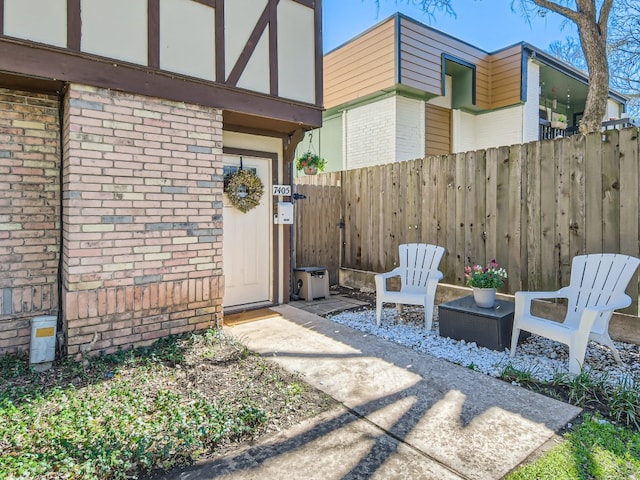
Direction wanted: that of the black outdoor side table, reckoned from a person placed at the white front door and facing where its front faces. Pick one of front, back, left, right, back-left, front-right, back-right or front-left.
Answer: front

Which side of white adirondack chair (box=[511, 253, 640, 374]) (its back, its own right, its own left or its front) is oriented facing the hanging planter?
right

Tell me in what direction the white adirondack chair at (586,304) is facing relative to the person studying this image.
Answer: facing the viewer and to the left of the viewer

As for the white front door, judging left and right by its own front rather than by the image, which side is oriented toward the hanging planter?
left

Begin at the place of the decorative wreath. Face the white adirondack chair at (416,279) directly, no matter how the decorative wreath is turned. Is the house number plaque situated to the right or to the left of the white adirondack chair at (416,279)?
left

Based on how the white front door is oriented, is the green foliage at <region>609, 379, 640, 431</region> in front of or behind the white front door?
in front

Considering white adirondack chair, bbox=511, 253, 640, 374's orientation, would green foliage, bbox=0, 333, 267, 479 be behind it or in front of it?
in front

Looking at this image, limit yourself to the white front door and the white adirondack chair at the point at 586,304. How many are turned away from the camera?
0

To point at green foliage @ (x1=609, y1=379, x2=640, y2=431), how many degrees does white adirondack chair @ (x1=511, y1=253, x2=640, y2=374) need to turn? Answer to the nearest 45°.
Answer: approximately 45° to its left

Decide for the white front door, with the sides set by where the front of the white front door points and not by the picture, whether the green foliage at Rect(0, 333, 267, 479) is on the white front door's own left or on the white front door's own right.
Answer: on the white front door's own right

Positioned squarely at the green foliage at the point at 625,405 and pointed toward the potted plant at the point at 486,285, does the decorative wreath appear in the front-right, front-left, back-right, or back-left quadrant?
front-left

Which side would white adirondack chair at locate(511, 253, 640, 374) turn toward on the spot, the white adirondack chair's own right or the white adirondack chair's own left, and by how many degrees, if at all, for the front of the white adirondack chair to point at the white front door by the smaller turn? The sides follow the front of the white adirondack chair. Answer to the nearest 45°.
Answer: approximately 45° to the white adirondack chair's own right

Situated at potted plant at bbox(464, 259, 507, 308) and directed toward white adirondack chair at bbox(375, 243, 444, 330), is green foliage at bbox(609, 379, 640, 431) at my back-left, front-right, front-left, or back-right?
back-left
